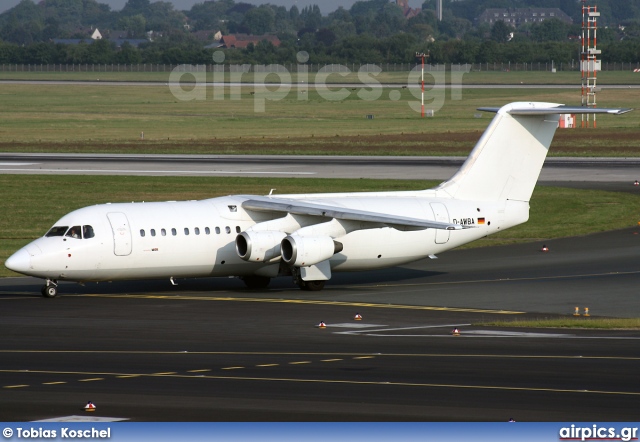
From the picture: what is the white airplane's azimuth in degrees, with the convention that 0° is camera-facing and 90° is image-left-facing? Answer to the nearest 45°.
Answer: approximately 45°
